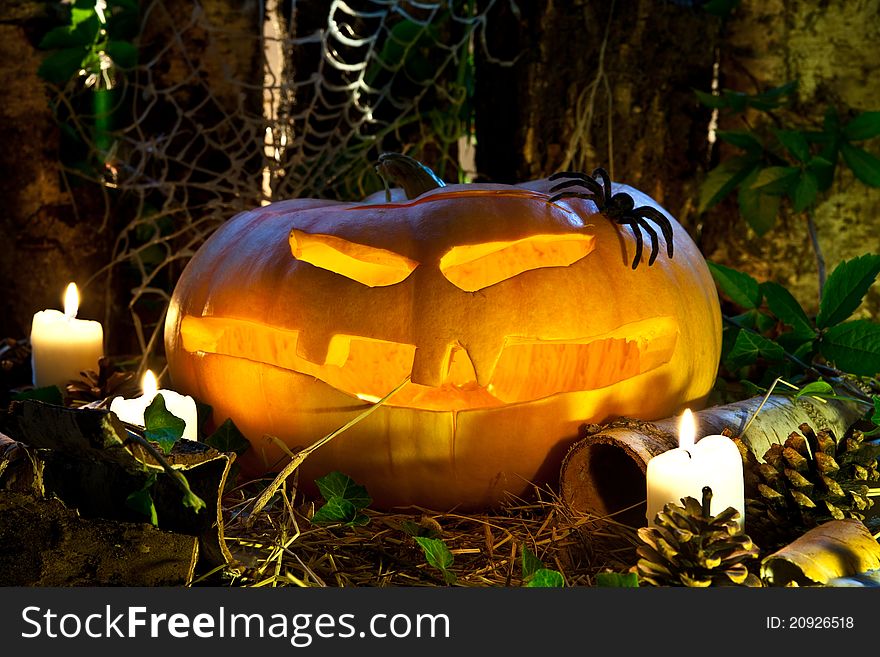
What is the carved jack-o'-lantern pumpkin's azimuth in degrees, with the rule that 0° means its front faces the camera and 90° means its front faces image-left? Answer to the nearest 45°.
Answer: approximately 0°

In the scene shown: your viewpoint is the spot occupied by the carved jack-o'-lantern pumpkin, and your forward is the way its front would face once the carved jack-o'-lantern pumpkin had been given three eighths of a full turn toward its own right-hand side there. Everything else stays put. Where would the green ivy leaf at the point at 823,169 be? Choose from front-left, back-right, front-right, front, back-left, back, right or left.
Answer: right

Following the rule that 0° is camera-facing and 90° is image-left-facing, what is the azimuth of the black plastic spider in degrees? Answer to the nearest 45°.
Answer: approximately 45°

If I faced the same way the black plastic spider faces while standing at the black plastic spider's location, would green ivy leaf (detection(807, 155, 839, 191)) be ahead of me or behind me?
behind
